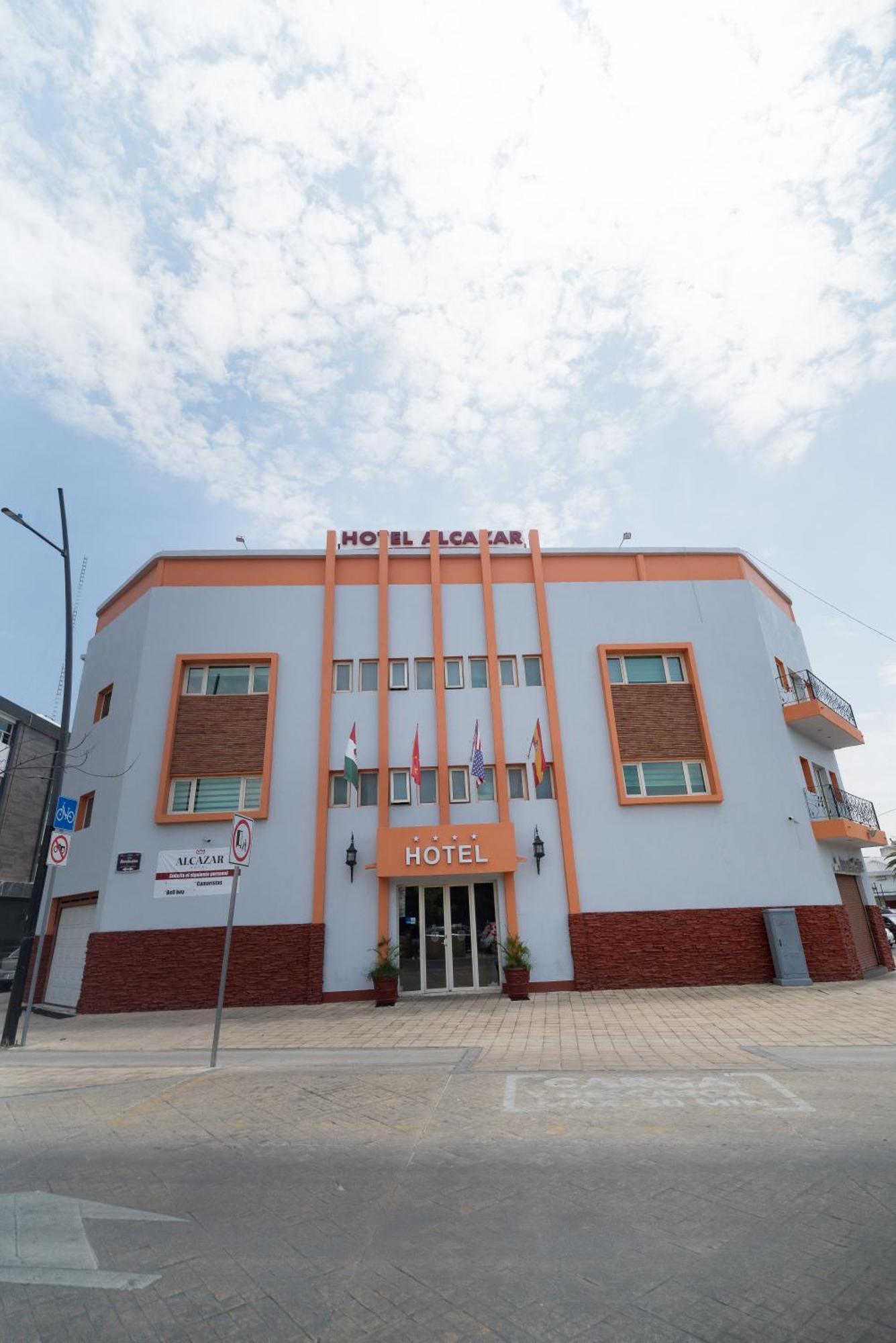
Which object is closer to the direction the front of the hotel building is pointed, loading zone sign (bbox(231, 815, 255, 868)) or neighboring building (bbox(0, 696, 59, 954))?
the loading zone sign

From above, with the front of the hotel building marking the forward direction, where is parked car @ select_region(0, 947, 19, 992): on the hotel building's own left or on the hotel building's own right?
on the hotel building's own right

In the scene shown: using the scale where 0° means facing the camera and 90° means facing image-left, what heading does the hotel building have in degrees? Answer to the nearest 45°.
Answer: approximately 0°

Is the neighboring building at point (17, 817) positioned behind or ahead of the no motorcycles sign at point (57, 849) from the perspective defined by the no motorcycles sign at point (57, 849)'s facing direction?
behind

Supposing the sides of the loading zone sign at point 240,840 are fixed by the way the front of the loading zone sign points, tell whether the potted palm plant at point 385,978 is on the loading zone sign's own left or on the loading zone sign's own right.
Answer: on the loading zone sign's own left
